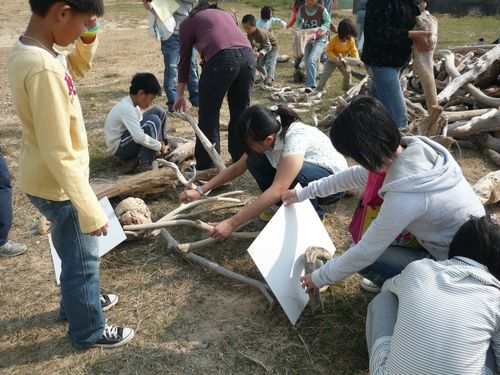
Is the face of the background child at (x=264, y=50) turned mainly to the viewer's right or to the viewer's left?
to the viewer's left

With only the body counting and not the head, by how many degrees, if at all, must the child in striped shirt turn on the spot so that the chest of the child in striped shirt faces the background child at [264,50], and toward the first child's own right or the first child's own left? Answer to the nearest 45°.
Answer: approximately 45° to the first child's own left

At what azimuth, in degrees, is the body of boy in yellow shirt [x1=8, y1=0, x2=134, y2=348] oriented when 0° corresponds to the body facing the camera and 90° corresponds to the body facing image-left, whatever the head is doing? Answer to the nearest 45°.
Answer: approximately 270°

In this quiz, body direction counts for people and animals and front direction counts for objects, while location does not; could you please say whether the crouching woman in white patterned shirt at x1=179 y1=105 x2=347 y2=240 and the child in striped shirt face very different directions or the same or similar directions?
very different directions

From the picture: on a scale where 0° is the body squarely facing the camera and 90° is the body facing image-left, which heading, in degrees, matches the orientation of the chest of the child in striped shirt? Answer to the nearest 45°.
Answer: approximately 180°

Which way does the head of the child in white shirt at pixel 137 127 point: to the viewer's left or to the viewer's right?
to the viewer's right

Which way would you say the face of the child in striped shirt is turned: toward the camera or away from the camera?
away from the camera

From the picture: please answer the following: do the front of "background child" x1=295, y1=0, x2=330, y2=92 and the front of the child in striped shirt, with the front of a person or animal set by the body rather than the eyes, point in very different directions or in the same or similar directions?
very different directions

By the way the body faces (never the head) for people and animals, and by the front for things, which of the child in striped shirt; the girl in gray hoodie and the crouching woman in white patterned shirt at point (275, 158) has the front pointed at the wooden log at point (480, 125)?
the child in striped shirt

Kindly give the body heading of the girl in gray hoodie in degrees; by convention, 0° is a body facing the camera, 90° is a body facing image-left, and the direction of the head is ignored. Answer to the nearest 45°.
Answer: approximately 90°

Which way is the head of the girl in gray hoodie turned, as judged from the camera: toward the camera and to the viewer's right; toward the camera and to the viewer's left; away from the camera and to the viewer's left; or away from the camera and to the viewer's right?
away from the camera and to the viewer's left

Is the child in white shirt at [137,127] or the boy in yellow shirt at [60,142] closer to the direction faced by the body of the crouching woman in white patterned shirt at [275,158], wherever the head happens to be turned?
the boy in yellow shirt

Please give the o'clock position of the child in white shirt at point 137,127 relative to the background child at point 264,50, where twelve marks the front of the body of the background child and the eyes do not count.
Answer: The child in white shirt is roughly at 11 o'clock from the background child.

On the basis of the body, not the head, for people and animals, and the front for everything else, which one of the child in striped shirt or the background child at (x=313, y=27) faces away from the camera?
the child in striped shirt

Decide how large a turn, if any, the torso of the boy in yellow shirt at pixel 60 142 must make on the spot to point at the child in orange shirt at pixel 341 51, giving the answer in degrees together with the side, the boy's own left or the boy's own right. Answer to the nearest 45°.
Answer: approximately 45° to the boy's own left
